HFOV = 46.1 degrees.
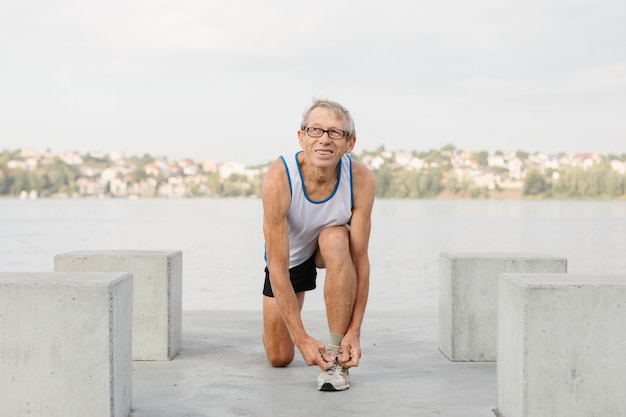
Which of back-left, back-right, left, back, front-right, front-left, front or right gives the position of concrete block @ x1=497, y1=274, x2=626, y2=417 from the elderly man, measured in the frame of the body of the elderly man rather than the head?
front-left

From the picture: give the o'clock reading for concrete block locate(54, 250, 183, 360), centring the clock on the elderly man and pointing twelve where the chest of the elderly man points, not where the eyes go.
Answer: The concrete block is roughly at 4 o'clock from the elderly man.

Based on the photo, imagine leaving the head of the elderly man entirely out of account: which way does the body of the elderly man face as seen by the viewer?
toward the camera

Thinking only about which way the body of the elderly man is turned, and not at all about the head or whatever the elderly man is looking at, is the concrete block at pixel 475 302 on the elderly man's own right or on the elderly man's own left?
on the elderly man's own left

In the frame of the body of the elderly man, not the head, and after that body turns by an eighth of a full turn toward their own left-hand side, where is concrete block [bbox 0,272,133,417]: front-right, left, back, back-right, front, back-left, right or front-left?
right
